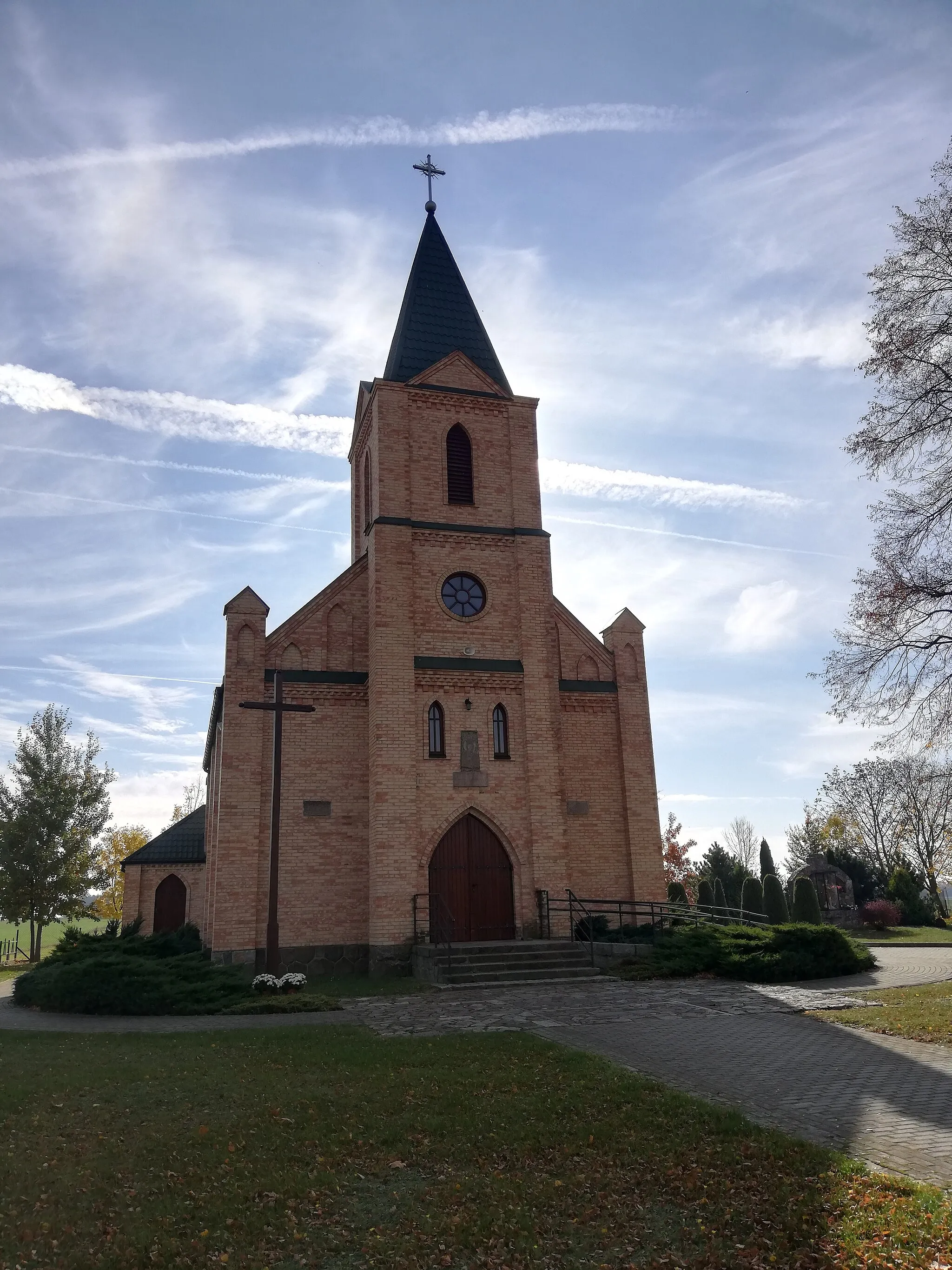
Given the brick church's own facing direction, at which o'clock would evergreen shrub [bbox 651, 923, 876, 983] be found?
The evergreen shrub is roughly at 10 o'clock from the brick church.

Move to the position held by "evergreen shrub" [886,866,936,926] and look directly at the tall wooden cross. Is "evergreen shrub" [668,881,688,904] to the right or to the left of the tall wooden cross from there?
right

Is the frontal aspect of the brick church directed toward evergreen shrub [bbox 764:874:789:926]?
no

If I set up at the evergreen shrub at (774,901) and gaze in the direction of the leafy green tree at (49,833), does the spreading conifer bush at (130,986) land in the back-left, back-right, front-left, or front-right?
front-left

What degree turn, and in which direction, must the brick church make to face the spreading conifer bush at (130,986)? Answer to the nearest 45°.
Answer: approximately 45° to its right

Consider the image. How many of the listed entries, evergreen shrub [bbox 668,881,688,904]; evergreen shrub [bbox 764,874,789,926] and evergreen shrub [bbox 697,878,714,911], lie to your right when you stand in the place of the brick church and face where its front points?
0

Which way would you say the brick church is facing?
toward the camera

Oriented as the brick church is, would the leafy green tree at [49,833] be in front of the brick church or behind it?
behind

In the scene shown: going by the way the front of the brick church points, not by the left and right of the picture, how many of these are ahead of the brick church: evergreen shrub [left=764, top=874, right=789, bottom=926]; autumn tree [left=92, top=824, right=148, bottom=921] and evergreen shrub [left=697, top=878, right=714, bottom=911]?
0

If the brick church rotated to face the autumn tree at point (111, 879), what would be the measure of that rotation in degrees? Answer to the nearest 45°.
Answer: approximately 135° to its right

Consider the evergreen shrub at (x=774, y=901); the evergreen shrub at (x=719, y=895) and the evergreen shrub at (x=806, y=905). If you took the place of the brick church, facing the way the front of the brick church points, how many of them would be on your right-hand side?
0

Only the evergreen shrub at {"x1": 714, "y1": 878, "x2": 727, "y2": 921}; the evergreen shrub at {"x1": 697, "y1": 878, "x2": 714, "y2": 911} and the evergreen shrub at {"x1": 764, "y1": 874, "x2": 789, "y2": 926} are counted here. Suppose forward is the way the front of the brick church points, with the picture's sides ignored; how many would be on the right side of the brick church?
0

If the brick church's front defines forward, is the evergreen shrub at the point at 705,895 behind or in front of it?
behind

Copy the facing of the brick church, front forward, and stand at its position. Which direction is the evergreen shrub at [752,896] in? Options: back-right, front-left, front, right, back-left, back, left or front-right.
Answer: back-left
